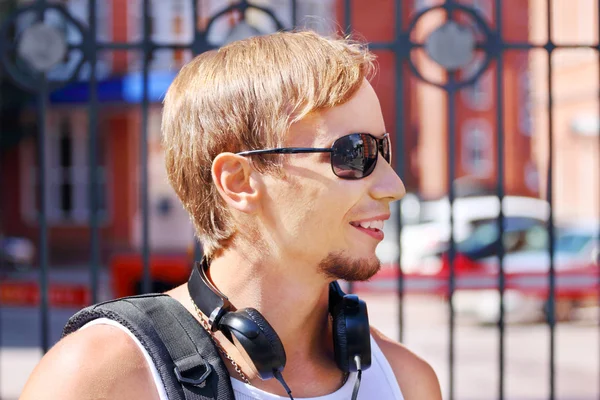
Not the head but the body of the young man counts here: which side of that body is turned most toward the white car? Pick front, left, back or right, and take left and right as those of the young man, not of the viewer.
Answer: left

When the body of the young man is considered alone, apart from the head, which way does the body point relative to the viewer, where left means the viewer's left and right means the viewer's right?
facing the viewer and to the right of the viewer

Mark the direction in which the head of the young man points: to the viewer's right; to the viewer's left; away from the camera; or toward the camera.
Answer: to the viewer's right

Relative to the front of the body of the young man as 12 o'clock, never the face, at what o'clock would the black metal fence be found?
The black metal fence is roughly at 7 o'clock from the young man.

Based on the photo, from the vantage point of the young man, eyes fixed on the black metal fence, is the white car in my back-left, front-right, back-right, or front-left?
front-right
